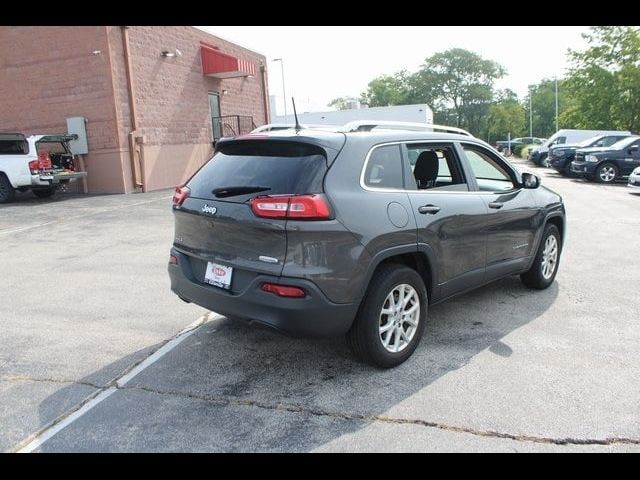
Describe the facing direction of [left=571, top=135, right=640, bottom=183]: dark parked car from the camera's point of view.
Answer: facing the viewer and to the left of the viewer

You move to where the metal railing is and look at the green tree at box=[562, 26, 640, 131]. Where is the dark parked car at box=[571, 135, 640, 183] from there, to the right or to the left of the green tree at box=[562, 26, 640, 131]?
right

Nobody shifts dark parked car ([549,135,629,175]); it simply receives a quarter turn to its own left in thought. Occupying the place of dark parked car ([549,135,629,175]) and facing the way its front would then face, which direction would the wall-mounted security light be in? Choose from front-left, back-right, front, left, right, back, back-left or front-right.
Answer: right

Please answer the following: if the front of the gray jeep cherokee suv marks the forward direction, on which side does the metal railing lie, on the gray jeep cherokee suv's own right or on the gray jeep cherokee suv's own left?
on the gray jeep cherokee suv's own left

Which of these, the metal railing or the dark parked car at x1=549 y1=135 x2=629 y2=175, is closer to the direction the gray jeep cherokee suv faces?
the dark parked car

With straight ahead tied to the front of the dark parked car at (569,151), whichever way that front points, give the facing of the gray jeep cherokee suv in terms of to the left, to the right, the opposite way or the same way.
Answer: the opposite way

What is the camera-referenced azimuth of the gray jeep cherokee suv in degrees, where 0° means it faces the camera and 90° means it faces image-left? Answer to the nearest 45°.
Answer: approximately 225°

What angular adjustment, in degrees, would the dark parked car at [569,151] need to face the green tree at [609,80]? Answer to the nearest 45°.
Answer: approximately 135° to its right

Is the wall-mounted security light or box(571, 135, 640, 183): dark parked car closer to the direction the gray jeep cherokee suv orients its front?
the dark parked car

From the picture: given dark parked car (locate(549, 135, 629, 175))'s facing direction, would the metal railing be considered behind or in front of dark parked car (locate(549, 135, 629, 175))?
in front

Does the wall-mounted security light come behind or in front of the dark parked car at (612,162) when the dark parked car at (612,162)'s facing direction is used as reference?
in front

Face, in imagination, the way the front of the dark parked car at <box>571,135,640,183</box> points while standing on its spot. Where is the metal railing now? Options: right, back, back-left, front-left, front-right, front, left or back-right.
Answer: front-right

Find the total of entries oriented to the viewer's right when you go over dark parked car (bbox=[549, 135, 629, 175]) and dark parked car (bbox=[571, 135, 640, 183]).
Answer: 0

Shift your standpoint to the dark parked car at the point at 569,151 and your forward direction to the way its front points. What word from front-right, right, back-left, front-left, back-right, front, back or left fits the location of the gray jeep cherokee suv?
front-left
